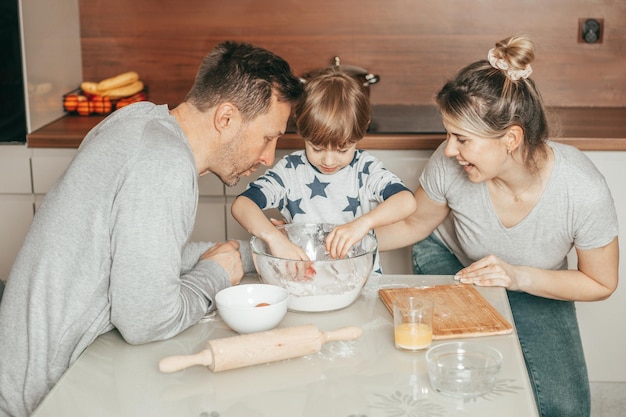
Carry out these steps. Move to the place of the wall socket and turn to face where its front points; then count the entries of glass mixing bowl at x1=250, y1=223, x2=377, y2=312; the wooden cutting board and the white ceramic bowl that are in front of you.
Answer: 3

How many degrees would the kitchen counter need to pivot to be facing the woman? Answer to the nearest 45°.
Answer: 0° — it already faces them

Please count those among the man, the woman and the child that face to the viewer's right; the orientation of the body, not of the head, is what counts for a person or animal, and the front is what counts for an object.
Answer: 1

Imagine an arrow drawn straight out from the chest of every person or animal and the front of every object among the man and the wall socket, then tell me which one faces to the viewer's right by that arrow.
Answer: the man

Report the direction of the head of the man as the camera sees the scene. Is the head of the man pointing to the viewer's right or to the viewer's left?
to the viewer's right

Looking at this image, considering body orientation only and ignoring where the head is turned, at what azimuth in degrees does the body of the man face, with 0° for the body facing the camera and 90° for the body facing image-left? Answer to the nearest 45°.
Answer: approximately 270°

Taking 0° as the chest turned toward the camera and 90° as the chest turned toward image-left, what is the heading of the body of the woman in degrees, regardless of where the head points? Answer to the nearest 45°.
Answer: approximately 45°

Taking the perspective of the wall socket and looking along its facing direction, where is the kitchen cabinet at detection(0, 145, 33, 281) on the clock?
The kitchen cabinet is roughly at 2 o'clock from the wall socket.

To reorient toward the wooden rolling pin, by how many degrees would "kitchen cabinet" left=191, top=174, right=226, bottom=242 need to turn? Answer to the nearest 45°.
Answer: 0° — it already faces it

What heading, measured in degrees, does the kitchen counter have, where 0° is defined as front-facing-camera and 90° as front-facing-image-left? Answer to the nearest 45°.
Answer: approximately 0°

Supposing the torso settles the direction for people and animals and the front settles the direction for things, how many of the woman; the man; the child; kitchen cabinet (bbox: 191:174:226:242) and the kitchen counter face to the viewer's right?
1
